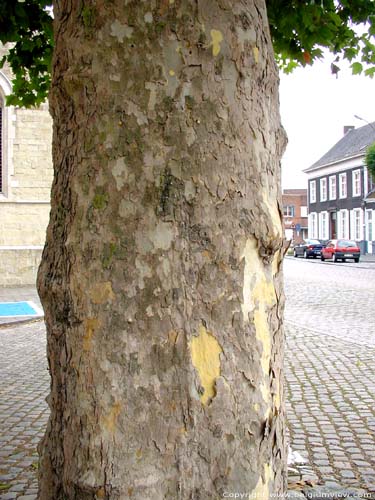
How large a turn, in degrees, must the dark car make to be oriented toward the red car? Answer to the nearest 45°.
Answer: approximately 135° to its left

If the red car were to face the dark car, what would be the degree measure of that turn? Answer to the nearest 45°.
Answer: approximately 45° to its right

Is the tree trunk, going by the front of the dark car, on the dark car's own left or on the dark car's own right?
on the dark car's own left
